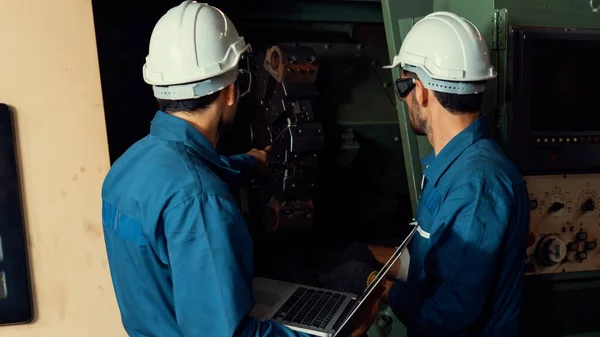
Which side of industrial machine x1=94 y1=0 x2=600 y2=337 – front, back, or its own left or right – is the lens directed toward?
front

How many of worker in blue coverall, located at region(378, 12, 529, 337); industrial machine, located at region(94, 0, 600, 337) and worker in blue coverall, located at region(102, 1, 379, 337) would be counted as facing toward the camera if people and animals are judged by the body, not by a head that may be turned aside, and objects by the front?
1

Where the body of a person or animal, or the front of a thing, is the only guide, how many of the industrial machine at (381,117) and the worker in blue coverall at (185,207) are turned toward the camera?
1

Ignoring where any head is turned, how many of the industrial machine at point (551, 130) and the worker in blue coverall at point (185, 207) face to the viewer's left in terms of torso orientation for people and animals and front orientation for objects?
0

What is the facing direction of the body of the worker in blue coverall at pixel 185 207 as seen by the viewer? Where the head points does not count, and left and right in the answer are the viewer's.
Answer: facing away from the viewer and to the right of the viewer

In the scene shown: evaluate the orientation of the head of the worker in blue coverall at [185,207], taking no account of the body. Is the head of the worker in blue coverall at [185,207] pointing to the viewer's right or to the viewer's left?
to the viewer's right

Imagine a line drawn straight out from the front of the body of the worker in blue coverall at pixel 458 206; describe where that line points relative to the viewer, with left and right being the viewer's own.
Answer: facing to the left of the viewer

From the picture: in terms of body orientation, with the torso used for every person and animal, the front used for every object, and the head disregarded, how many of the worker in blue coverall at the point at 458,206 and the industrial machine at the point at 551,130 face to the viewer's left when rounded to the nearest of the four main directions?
1

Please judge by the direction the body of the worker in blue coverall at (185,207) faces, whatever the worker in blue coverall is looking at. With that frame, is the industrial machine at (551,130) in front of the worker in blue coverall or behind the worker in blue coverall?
in front

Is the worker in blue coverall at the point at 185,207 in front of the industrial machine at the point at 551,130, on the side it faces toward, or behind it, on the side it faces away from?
in front

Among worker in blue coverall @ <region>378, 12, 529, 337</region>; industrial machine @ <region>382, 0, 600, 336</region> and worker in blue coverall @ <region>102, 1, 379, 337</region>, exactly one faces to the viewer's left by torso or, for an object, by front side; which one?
worker in blue coverall @ <region>378, 12, 529, 337</region>
